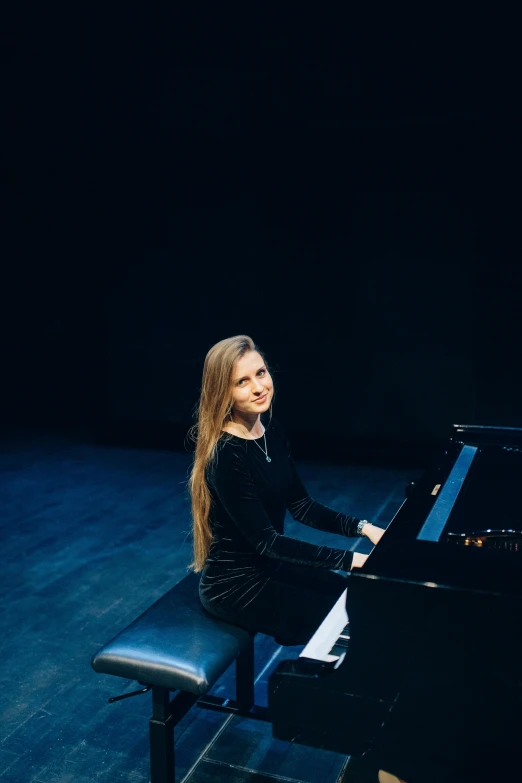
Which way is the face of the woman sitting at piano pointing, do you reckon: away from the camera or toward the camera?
toward the camera

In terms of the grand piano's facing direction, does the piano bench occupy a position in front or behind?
in front

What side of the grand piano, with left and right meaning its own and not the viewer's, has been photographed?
left

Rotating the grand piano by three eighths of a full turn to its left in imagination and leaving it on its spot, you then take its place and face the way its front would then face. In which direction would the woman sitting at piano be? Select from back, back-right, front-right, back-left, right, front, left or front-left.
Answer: back
